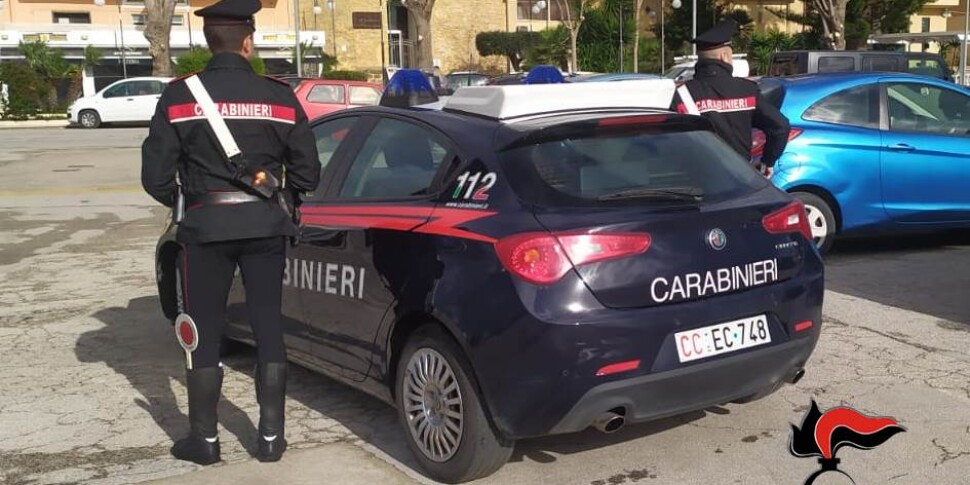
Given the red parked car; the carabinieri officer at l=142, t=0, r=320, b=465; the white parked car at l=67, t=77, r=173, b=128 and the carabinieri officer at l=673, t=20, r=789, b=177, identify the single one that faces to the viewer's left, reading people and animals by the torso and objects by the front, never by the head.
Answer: the white parked car

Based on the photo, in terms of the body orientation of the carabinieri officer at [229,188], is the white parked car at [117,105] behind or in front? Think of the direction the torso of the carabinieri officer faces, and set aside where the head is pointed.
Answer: in front

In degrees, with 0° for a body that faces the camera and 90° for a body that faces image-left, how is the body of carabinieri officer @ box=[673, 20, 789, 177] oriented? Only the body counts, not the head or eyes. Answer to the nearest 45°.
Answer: approximately 180°

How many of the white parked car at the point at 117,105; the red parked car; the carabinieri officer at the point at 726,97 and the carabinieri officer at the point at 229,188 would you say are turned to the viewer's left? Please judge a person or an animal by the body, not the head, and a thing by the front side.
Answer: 1

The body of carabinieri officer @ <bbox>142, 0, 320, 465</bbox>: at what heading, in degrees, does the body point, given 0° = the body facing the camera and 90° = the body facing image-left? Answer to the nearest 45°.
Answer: approximately 180°

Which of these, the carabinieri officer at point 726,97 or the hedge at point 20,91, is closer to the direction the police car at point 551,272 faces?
the hedge

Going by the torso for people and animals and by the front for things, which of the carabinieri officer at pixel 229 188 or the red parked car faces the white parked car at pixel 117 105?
the carabinieri officer

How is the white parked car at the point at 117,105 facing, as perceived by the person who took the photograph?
facing to the left of the viewer

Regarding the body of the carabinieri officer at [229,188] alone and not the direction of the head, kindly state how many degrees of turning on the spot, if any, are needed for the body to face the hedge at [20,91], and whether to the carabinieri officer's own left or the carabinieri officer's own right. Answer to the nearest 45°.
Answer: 0° — they already face it
